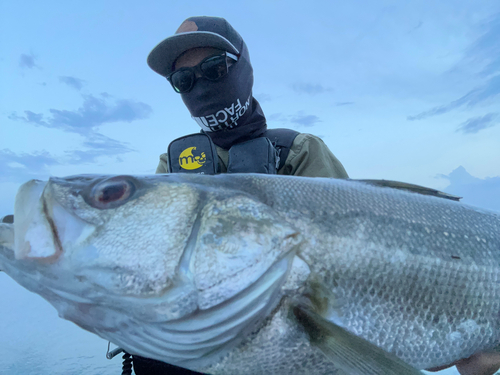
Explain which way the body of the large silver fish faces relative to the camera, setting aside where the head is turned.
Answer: to the viewer's left
